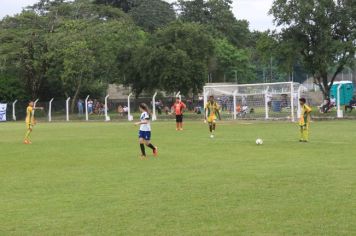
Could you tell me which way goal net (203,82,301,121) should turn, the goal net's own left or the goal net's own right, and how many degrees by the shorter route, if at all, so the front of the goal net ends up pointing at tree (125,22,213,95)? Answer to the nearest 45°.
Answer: approximately 135° to the goal net's own right

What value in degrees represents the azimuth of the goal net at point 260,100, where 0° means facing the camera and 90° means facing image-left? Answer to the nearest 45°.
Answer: approximately 0°
